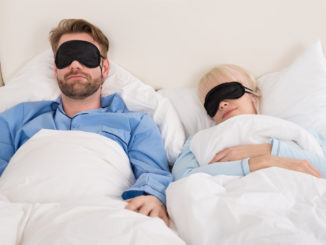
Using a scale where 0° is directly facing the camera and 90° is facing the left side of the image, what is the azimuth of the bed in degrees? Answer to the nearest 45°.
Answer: approximately 0°
